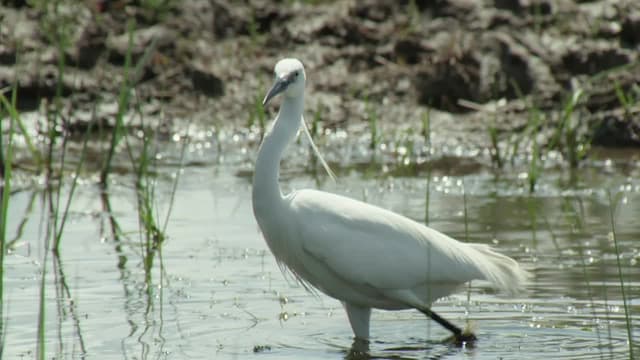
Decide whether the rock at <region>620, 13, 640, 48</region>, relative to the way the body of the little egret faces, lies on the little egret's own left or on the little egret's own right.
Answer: on the little egret's own right

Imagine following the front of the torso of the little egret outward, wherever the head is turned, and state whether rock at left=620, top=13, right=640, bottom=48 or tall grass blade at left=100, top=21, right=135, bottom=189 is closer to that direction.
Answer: the tall grass blade

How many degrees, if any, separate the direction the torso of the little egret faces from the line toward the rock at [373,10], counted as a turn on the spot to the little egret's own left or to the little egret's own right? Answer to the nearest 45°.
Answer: approximately 90° to the little egret's own right

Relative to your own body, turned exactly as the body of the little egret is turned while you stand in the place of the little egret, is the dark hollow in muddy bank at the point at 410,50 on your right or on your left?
on your right

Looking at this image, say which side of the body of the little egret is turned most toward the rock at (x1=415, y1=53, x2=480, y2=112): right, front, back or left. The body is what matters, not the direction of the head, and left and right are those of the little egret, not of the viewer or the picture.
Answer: right

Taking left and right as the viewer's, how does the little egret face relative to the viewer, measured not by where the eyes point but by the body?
facing to the left of the viewer

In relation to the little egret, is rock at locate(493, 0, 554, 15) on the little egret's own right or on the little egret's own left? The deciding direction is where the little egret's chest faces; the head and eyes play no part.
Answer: on the little egret's own right

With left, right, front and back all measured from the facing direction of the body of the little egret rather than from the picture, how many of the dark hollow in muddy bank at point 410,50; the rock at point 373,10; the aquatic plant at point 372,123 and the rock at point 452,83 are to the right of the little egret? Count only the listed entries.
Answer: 4
